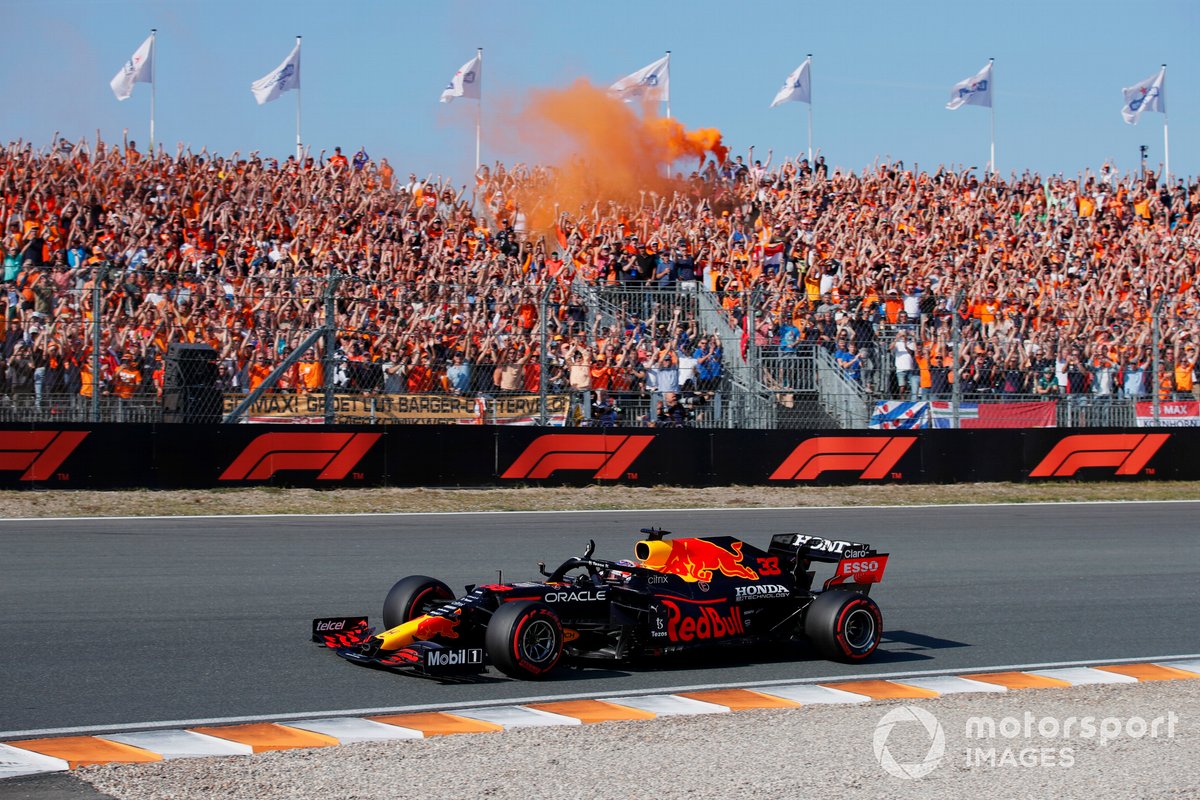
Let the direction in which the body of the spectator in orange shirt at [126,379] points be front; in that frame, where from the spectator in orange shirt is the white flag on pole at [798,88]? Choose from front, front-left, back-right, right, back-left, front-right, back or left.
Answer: back-left

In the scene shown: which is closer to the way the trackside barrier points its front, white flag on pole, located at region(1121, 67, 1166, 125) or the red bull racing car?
the red bull racing car

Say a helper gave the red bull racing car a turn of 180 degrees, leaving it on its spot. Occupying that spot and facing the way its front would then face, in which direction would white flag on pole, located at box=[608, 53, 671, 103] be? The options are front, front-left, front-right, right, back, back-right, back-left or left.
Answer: front-left

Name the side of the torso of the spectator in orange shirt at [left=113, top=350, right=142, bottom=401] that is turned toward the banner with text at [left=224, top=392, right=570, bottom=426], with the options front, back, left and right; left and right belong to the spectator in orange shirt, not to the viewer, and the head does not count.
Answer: left

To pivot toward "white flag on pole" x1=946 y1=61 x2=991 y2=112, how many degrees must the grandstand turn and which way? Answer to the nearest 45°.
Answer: approximately 135° to its left

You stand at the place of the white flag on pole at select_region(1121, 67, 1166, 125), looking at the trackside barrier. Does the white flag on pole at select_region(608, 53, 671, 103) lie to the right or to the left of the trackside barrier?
right

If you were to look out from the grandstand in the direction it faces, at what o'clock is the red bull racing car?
The red bull racing car is roughly at 12 o'clock from the grandstand.

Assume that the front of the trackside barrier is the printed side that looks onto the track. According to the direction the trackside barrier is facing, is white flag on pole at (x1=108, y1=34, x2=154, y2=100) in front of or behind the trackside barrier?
behind

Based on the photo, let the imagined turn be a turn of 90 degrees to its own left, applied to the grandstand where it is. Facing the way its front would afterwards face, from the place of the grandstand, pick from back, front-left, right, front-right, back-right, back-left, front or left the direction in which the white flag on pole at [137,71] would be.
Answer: back-left
